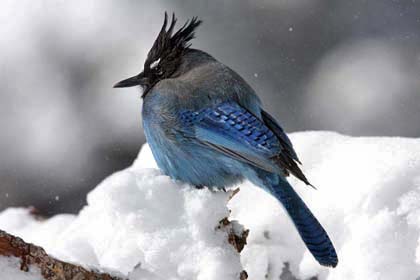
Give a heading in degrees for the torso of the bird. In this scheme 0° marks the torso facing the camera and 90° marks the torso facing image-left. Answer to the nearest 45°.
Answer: approximately 90°
